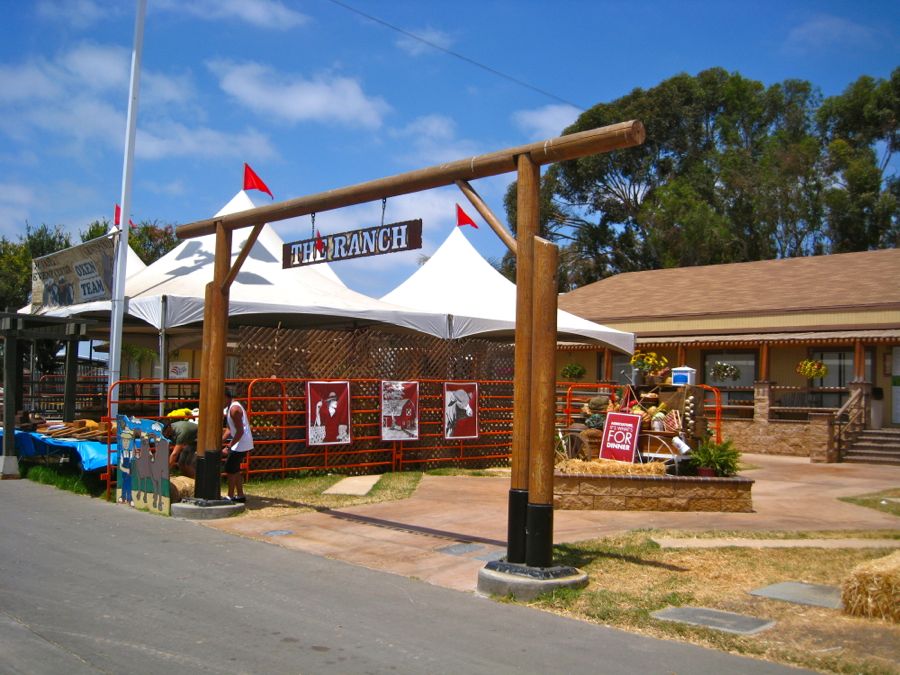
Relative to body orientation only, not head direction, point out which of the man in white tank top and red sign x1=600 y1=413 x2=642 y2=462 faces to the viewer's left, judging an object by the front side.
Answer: the man in white tank top

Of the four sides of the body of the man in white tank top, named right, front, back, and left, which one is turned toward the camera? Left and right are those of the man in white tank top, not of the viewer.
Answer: left

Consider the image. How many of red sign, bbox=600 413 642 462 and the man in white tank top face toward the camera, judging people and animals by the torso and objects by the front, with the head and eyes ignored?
1

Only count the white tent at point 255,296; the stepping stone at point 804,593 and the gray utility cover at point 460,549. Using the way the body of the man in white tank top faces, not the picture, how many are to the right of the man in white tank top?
1

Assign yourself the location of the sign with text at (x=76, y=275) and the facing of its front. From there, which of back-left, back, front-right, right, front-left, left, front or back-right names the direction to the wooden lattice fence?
left
